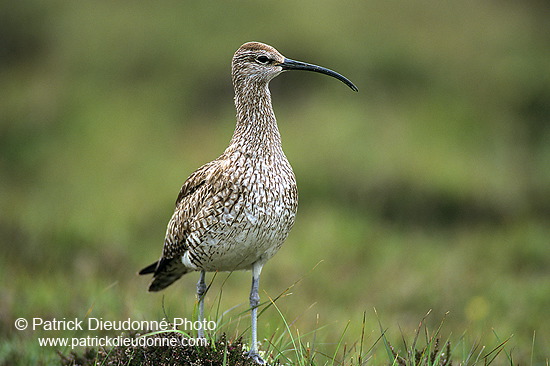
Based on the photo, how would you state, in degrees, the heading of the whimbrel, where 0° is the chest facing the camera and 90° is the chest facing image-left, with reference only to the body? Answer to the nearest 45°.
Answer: approximately 315°
